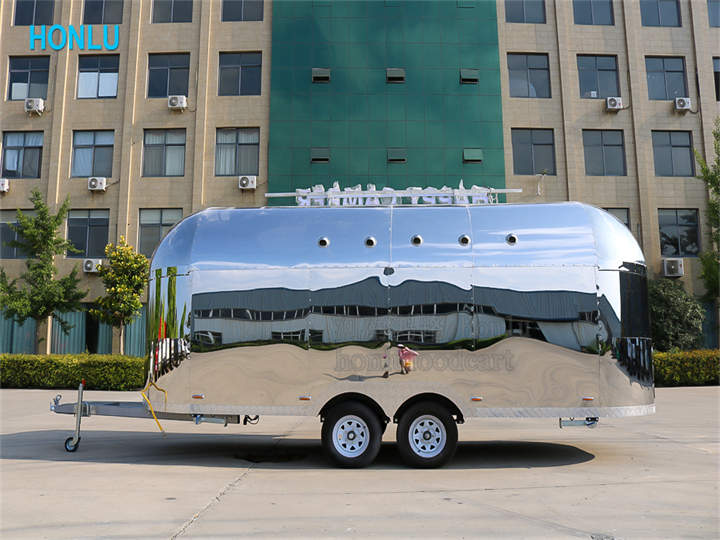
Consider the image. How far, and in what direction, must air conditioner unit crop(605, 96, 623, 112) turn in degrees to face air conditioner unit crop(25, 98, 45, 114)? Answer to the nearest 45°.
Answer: approximately 45° to its right

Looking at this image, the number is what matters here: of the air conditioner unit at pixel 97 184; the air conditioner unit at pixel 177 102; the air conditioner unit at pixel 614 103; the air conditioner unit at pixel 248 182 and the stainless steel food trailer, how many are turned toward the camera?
4

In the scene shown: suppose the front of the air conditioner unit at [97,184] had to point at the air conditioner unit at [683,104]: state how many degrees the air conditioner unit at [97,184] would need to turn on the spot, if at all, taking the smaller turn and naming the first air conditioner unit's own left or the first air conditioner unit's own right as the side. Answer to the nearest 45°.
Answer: approximately 45° to the first air conditioner unit's own left

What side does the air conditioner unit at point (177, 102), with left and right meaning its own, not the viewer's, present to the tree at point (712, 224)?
left

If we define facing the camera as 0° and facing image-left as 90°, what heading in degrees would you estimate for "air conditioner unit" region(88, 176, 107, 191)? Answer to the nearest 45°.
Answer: approximately 0°

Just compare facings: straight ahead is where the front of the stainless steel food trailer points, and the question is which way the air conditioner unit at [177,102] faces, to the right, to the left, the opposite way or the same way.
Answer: to the left

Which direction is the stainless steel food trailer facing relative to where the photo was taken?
to the viewer's left
